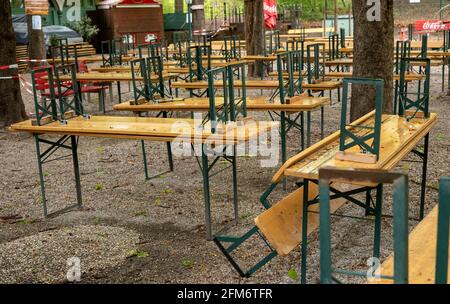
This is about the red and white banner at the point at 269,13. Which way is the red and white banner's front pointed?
toward the camera

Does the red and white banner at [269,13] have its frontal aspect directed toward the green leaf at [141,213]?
yes

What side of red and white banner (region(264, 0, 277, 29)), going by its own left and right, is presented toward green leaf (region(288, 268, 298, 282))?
front

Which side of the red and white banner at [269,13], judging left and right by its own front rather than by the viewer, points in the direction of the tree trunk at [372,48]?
front

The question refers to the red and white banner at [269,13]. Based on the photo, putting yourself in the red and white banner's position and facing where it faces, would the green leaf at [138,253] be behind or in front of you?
in front
